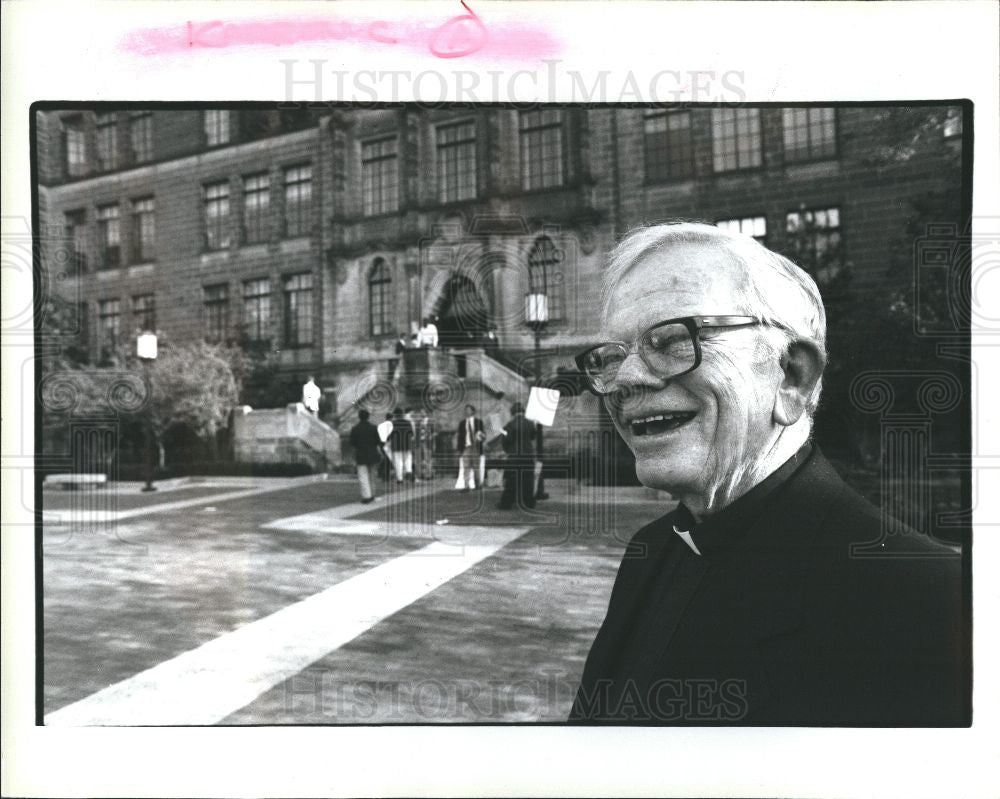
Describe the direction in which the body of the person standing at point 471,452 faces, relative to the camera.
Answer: toward the camera
